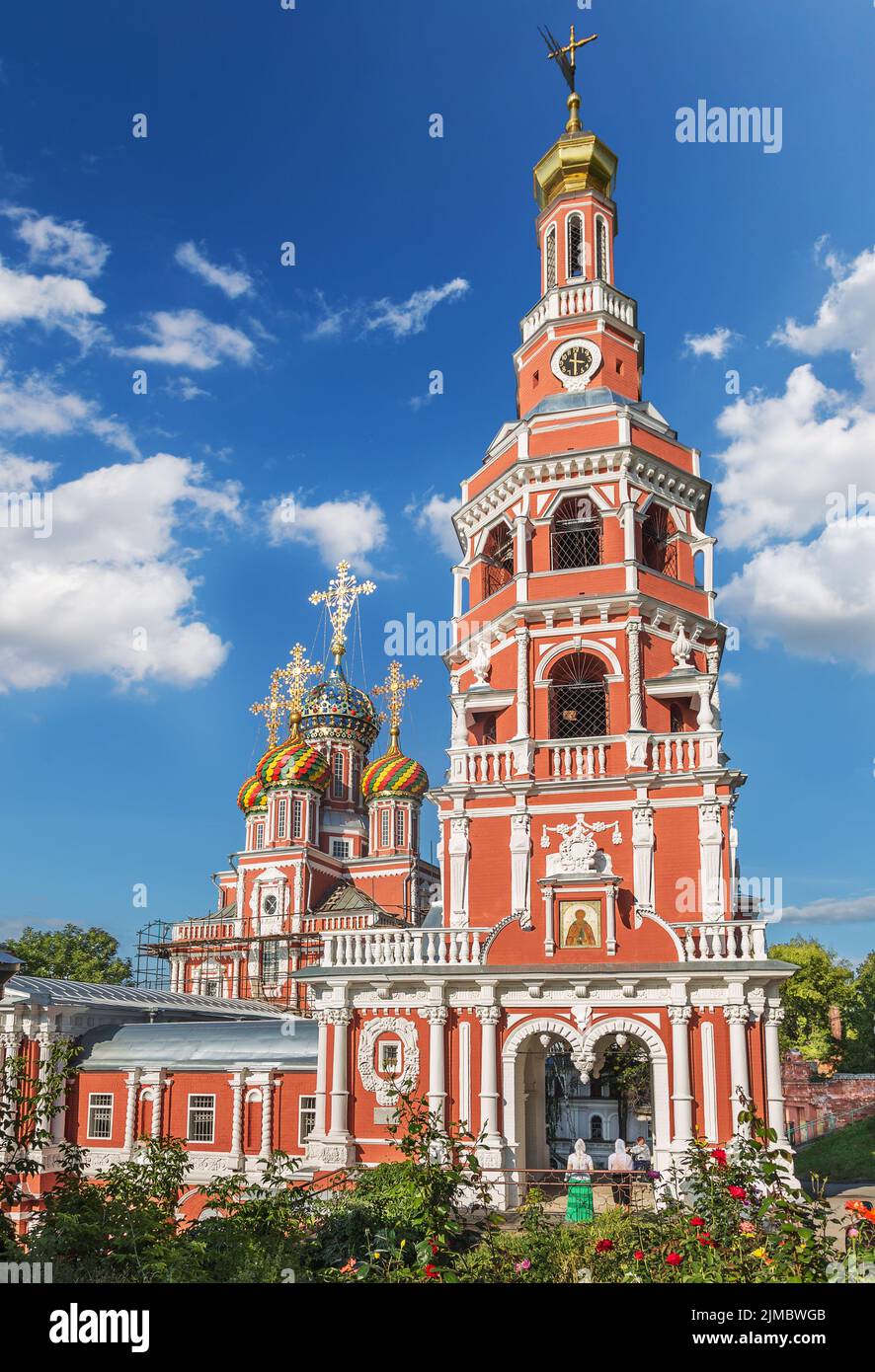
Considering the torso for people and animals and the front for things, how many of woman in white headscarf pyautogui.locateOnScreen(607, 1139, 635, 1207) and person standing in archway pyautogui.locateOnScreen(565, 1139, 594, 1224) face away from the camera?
2

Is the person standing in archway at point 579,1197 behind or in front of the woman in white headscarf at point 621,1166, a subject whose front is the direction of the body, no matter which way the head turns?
behind

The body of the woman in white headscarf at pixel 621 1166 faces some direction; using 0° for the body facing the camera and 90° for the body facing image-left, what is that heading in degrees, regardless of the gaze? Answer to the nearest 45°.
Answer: approximately 180°

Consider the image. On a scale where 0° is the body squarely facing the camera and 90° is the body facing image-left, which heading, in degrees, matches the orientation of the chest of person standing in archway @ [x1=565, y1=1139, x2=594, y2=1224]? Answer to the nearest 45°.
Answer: approximately 180°
